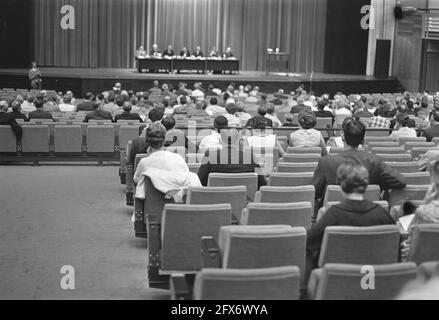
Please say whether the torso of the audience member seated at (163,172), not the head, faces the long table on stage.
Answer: yes

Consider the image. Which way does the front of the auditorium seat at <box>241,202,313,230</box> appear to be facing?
away from the camera

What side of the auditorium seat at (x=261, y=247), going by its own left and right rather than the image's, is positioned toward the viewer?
back

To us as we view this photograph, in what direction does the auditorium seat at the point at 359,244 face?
facing away from the viewer

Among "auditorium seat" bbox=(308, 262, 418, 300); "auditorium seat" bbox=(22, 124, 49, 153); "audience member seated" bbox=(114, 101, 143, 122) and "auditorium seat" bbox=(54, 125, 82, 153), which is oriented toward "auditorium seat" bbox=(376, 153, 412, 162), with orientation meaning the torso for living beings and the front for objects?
"auditorium seat" bbox=(308, 262, 418, 300)

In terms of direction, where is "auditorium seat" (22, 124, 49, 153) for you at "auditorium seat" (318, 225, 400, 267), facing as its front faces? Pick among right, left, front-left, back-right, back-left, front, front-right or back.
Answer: front-left

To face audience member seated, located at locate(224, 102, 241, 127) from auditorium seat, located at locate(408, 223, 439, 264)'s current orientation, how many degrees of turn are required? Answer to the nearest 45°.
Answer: approximately 45° to its left

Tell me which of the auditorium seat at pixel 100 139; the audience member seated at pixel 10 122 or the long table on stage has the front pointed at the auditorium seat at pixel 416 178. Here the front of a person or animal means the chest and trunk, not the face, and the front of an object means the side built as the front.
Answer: the long table on stage

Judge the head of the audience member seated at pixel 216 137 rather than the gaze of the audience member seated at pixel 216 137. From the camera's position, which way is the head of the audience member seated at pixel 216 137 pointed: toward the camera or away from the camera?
away from the camera

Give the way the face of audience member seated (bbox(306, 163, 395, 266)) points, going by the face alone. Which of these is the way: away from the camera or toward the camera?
away from the camera

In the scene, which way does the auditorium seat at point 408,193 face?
away from the camera

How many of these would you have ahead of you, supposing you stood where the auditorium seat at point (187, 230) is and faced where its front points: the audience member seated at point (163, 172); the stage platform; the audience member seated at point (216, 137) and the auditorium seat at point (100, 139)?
4

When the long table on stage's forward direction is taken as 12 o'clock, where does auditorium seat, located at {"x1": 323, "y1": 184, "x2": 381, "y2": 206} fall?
The auditorium seat is roughly at 12 o'clock from the long table on stage.

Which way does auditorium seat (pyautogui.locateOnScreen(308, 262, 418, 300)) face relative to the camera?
away from the camera

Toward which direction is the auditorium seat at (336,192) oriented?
away from the camera

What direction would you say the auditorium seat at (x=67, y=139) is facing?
away from the camera
